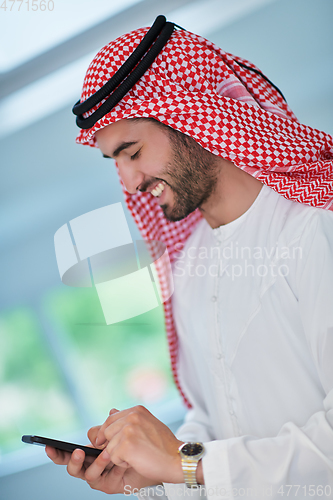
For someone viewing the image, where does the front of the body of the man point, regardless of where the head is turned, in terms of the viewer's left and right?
facing the viewer and to the left of the viewer
